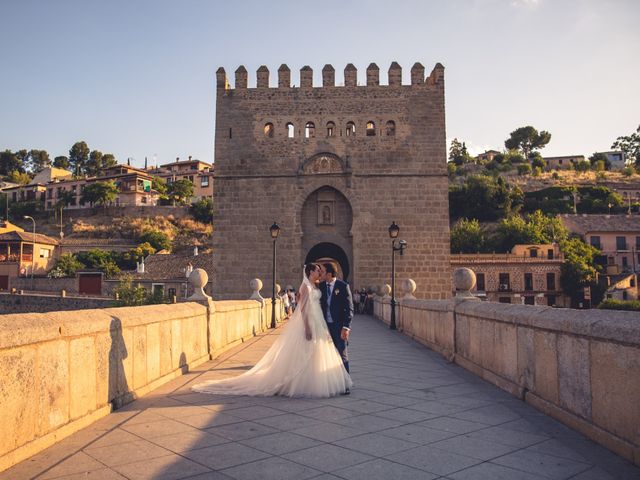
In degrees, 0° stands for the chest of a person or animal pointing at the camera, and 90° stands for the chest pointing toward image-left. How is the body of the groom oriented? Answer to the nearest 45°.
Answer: approximately 45°

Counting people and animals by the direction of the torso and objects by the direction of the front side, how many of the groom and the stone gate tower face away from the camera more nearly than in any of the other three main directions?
0

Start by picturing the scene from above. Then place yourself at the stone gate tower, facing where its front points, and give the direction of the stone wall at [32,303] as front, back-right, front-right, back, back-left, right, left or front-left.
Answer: back-right

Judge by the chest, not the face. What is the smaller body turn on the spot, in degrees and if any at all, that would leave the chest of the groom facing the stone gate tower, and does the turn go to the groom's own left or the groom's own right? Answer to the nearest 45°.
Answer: approximately 135° to the groom's own right

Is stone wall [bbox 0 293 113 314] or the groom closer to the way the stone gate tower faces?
the groom

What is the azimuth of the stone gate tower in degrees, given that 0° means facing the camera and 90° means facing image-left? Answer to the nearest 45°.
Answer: approximately 0°

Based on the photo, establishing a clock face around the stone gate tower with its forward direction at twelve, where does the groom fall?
The groom is roughly at 12 o'clock from the stone gate tower.

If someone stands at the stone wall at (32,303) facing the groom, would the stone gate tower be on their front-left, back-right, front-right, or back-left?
front-left

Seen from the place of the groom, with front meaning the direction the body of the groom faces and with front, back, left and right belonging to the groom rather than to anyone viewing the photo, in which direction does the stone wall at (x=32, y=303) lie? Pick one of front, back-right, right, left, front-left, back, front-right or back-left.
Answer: right
